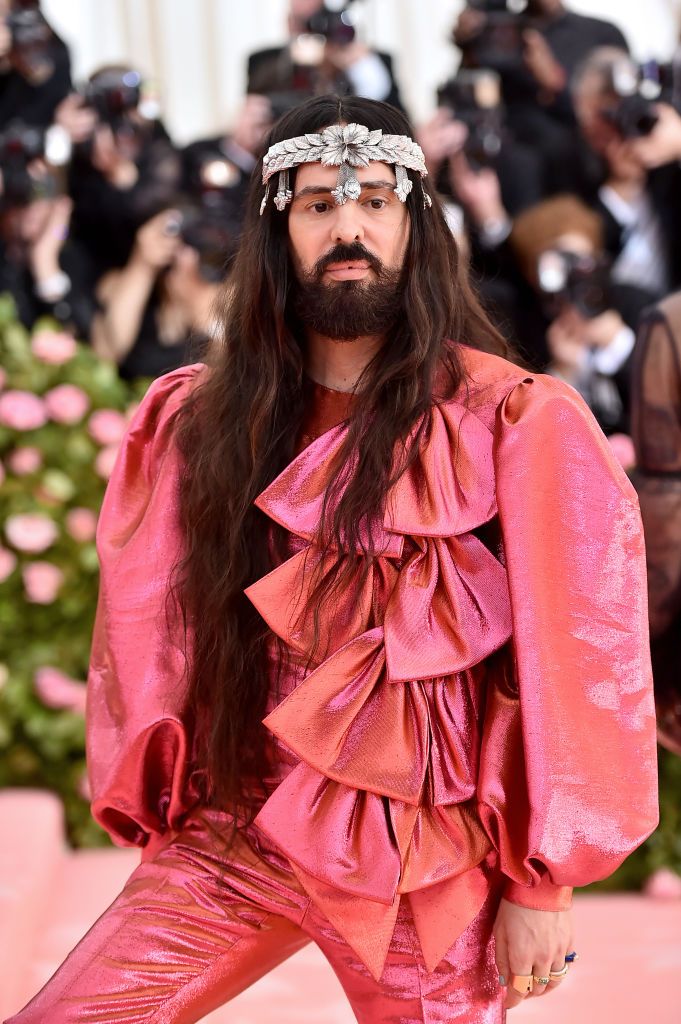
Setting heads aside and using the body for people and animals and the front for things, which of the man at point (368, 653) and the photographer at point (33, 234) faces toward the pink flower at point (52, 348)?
the photographer

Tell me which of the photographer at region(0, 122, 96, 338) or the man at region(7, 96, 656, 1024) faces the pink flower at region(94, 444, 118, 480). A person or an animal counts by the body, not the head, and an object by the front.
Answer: the photographer

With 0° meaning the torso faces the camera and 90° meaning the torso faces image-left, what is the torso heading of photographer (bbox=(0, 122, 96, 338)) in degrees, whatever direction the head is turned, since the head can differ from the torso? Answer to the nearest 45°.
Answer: approximately 0°

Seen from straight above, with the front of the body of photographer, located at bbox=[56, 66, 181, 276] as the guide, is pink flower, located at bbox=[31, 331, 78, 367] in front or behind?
in front

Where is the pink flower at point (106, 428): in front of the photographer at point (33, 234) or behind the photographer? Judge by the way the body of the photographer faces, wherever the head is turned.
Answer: in front

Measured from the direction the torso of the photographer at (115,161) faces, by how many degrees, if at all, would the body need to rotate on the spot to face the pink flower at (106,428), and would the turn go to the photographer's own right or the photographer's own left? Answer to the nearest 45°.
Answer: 0° — they already face it

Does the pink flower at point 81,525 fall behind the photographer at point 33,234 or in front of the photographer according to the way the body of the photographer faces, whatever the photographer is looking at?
in front
